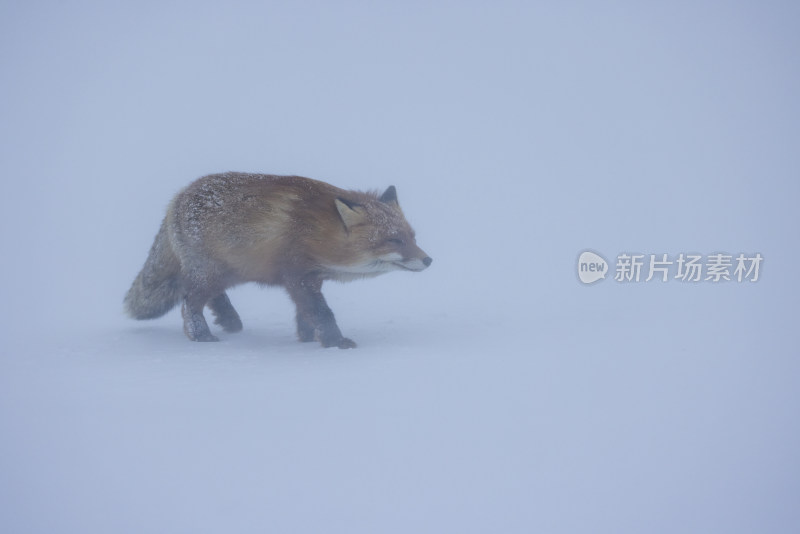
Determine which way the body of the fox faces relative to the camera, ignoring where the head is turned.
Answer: to the viewer's right
